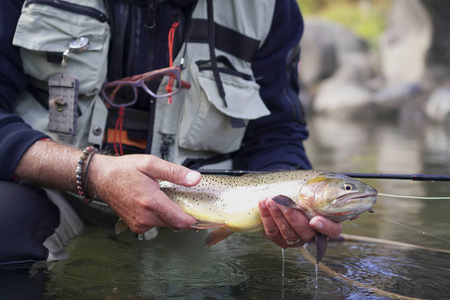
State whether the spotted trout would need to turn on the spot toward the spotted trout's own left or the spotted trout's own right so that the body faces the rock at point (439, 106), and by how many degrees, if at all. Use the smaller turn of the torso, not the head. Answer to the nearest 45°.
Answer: approximately 90° to the spotted trout's own left

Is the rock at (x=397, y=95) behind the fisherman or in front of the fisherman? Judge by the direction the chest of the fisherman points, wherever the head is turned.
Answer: behind

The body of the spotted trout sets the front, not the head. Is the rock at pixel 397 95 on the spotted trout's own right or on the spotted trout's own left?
on the spotted trout's own left

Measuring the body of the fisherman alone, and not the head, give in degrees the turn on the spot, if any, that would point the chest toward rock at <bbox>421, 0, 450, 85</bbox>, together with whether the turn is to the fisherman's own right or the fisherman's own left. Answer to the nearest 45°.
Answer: approximately 135° to the fisherman's own left

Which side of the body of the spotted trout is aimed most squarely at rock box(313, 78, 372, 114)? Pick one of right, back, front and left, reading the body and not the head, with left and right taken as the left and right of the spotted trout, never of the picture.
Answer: left

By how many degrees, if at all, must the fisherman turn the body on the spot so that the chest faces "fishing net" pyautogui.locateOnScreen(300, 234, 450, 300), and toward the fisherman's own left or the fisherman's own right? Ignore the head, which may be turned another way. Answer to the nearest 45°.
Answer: approximately 90° to the fisherman's own left

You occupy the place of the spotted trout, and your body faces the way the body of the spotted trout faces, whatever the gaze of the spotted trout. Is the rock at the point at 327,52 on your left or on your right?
on your left

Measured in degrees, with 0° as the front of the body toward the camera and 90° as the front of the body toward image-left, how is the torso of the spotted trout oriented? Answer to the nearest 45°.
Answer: approximately 270°

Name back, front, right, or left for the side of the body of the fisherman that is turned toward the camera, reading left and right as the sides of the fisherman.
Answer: front

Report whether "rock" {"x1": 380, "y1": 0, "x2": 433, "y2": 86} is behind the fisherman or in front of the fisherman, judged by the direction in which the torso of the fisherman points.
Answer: behind
